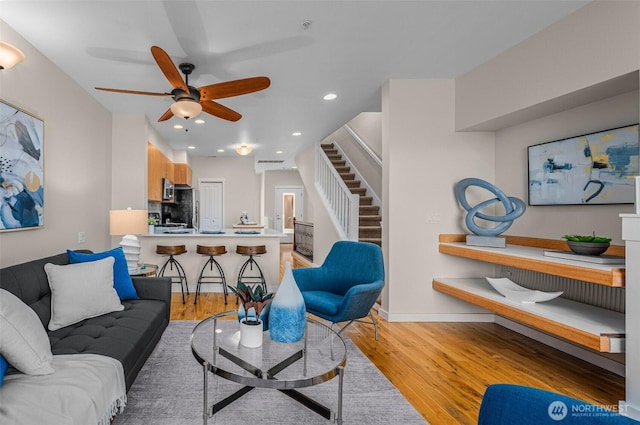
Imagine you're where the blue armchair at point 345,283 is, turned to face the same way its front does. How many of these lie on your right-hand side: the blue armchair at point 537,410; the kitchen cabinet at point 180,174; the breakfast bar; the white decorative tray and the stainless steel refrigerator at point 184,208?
3

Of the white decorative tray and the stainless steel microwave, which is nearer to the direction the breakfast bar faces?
the white decorative tray

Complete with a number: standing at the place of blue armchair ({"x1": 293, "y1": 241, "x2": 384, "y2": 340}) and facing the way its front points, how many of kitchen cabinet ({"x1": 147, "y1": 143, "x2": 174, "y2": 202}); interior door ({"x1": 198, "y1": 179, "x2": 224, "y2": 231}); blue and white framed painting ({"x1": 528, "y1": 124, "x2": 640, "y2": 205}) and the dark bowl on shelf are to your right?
2

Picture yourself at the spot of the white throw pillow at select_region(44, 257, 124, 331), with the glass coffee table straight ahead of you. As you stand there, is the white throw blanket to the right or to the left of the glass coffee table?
right

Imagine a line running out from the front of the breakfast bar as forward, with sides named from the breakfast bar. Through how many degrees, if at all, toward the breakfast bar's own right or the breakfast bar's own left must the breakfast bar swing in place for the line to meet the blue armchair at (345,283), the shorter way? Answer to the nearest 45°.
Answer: approximately 45° to the breakfast bar's own left

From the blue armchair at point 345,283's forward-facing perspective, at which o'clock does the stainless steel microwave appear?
The stainless steel microwave is roughly at 3 o'clock from the blue armchair.
